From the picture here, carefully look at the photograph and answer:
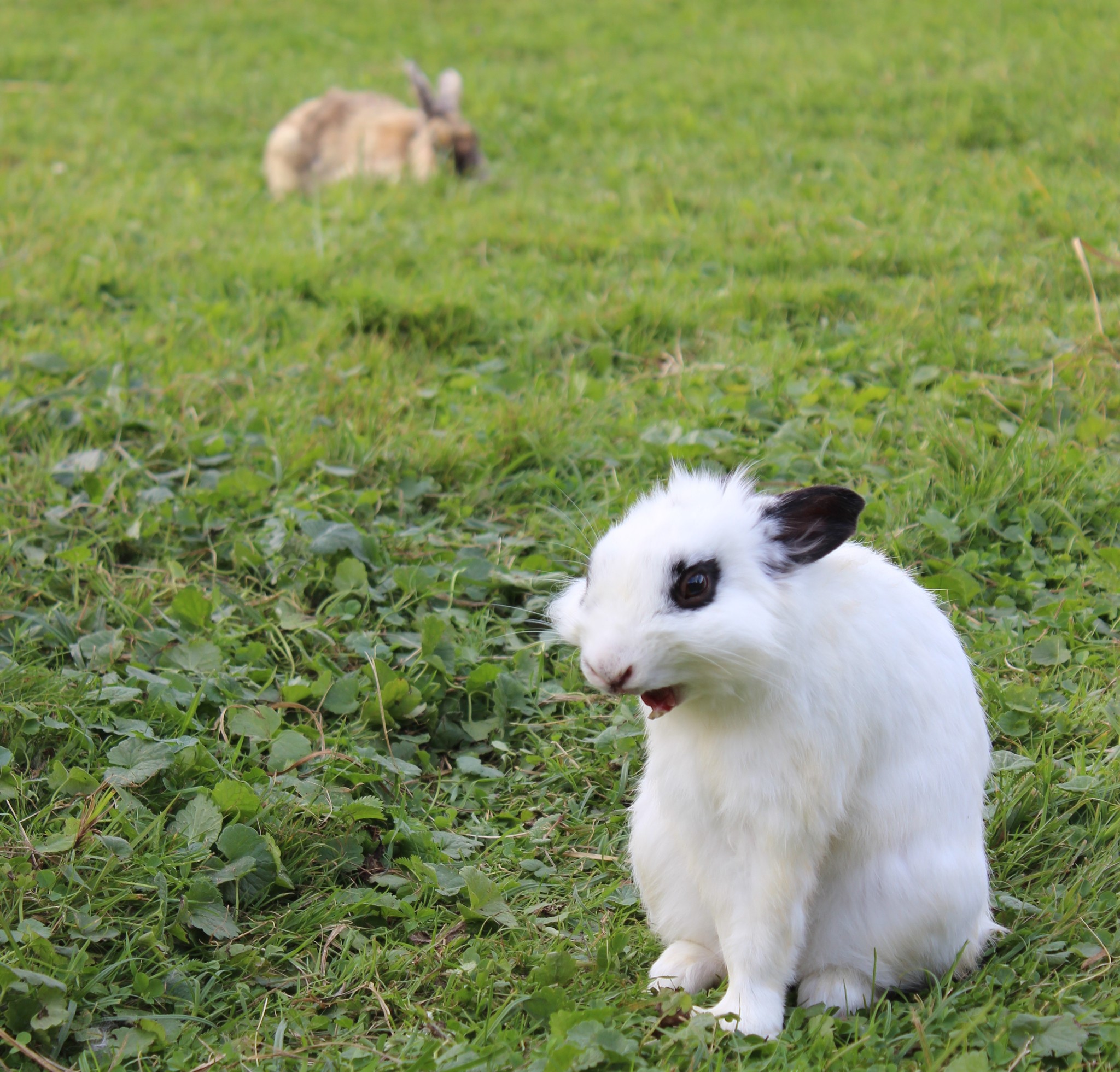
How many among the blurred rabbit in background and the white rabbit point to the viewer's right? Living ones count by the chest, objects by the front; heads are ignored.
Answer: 1

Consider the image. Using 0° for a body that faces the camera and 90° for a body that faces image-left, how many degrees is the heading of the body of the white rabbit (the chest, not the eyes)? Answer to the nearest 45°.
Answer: approximately 45°

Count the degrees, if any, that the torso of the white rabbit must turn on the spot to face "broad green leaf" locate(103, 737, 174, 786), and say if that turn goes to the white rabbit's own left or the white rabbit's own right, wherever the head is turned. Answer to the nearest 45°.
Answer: approximately 45° to the white rabbit's own right

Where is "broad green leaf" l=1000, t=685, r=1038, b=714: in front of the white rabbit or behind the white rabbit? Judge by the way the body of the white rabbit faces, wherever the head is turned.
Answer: behind

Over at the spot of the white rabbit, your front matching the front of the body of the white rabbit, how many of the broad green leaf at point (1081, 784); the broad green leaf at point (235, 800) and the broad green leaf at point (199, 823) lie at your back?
1

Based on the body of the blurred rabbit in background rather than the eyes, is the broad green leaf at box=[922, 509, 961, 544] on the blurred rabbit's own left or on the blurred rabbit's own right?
on the blurred rabbit's own right

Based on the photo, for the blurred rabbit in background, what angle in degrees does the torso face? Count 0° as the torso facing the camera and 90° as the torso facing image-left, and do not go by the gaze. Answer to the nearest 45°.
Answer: approximately 270°

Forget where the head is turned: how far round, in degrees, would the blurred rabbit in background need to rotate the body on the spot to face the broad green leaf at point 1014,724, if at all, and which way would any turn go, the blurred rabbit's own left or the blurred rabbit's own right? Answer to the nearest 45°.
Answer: approximately 90° to the blurred rabbit's own right

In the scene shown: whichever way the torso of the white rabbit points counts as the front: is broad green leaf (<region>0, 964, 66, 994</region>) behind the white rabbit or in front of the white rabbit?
in front

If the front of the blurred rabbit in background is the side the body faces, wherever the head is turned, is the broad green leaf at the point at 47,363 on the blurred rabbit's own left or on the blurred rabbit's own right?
on the blurred rabbit's own right

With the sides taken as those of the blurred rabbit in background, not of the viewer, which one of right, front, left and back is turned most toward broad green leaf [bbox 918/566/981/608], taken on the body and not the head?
right

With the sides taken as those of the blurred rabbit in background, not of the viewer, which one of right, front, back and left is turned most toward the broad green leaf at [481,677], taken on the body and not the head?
right

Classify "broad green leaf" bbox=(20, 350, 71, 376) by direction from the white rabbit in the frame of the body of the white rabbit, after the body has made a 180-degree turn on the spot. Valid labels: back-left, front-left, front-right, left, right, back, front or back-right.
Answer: left
